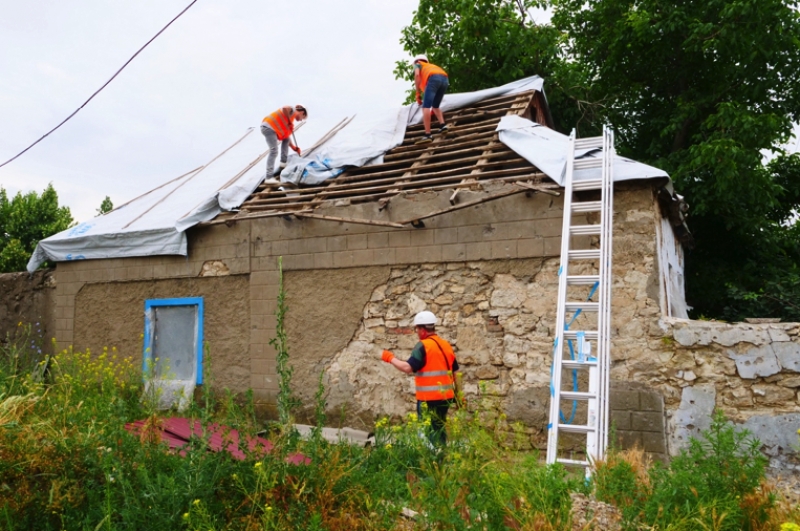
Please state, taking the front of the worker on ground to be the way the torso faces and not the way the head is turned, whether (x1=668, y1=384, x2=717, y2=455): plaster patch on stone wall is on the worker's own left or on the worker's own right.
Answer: on the worker's own right

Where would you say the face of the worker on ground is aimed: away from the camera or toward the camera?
away from the camera

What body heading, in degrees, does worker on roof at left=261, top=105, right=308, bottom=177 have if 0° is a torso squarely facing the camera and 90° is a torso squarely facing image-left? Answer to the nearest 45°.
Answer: approximately 270°

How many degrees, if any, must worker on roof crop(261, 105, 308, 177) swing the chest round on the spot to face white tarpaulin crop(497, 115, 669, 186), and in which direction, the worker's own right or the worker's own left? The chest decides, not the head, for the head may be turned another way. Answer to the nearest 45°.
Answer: approximately 45° to the worker's own right

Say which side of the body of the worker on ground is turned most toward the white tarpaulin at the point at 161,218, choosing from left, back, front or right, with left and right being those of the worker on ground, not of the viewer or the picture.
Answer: front

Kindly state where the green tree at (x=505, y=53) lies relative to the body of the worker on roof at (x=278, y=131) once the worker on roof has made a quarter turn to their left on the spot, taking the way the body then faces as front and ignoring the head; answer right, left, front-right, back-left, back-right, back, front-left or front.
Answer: front-right

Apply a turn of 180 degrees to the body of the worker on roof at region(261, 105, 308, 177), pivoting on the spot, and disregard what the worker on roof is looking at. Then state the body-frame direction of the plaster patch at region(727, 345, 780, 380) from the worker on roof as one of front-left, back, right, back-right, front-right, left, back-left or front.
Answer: back-left

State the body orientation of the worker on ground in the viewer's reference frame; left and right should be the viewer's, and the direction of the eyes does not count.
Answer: facing away from the viewer and to the left of the viewer

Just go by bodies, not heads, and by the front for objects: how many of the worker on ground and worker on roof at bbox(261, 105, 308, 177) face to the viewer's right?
1

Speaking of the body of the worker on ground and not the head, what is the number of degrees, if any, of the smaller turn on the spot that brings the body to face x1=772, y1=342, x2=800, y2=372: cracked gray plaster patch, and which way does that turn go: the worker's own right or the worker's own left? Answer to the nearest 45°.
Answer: approximately 135° to the worker's own right

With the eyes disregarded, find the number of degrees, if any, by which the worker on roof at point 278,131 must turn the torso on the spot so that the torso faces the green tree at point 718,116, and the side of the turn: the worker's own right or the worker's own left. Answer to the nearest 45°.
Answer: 0° — they already face it

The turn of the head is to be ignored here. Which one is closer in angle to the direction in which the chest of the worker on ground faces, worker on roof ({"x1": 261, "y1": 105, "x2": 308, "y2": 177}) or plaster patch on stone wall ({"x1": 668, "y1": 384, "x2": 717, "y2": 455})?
the worker on roof

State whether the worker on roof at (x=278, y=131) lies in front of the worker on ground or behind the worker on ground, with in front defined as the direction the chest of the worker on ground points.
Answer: in front

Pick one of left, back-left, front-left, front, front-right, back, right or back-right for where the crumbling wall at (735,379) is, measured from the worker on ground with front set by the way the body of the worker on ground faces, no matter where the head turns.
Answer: back-right
